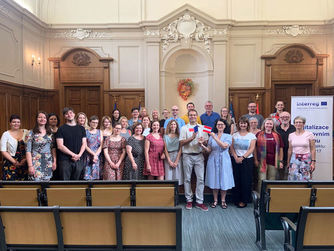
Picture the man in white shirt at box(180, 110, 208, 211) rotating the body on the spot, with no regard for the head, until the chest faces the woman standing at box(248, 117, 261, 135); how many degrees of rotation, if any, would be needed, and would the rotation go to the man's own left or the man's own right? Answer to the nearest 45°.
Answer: approximately 90° to the man's own left

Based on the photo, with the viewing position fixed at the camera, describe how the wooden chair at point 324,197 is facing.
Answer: facing away from the viewer

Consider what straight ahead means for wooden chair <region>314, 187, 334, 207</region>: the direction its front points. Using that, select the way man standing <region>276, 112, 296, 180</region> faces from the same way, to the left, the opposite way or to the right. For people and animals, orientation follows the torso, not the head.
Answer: the opposite way

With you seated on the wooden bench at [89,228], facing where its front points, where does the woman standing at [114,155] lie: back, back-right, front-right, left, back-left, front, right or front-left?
front

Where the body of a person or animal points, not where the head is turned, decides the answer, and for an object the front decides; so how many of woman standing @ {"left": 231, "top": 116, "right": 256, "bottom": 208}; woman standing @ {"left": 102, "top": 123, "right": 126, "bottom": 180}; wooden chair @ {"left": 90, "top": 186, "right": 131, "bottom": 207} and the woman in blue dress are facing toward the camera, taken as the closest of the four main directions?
3

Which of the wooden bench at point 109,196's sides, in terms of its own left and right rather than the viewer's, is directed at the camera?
back

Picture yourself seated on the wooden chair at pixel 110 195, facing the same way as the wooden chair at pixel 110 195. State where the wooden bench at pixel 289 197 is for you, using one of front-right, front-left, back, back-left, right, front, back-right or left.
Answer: right

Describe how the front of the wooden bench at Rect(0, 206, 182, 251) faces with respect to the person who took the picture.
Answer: facing away from the viewer

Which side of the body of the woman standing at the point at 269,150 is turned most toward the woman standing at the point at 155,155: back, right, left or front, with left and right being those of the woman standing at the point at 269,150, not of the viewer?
right

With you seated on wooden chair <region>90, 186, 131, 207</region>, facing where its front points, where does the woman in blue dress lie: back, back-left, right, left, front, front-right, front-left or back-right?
front-right

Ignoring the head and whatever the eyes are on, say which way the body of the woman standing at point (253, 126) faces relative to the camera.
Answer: toward the camera

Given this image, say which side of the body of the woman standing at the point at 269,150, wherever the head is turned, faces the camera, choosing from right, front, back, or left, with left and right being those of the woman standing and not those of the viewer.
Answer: front

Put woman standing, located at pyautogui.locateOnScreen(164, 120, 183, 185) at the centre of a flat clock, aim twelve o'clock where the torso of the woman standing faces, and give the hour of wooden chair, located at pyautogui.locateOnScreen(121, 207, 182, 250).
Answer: The wooden chair is roughly at 12 o'clock from the woman standing.

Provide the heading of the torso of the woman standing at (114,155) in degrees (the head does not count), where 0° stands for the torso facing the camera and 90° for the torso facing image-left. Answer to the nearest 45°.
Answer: approximately 0°

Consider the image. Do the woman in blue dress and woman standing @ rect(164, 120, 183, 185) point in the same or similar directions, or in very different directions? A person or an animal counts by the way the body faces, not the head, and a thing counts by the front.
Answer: same or similar directions

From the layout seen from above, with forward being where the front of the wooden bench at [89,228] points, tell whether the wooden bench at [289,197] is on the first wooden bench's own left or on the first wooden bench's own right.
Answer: on the first wooden bench's own right

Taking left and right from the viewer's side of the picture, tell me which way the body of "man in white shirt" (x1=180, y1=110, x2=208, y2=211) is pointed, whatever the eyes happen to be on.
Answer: facing the viewer
